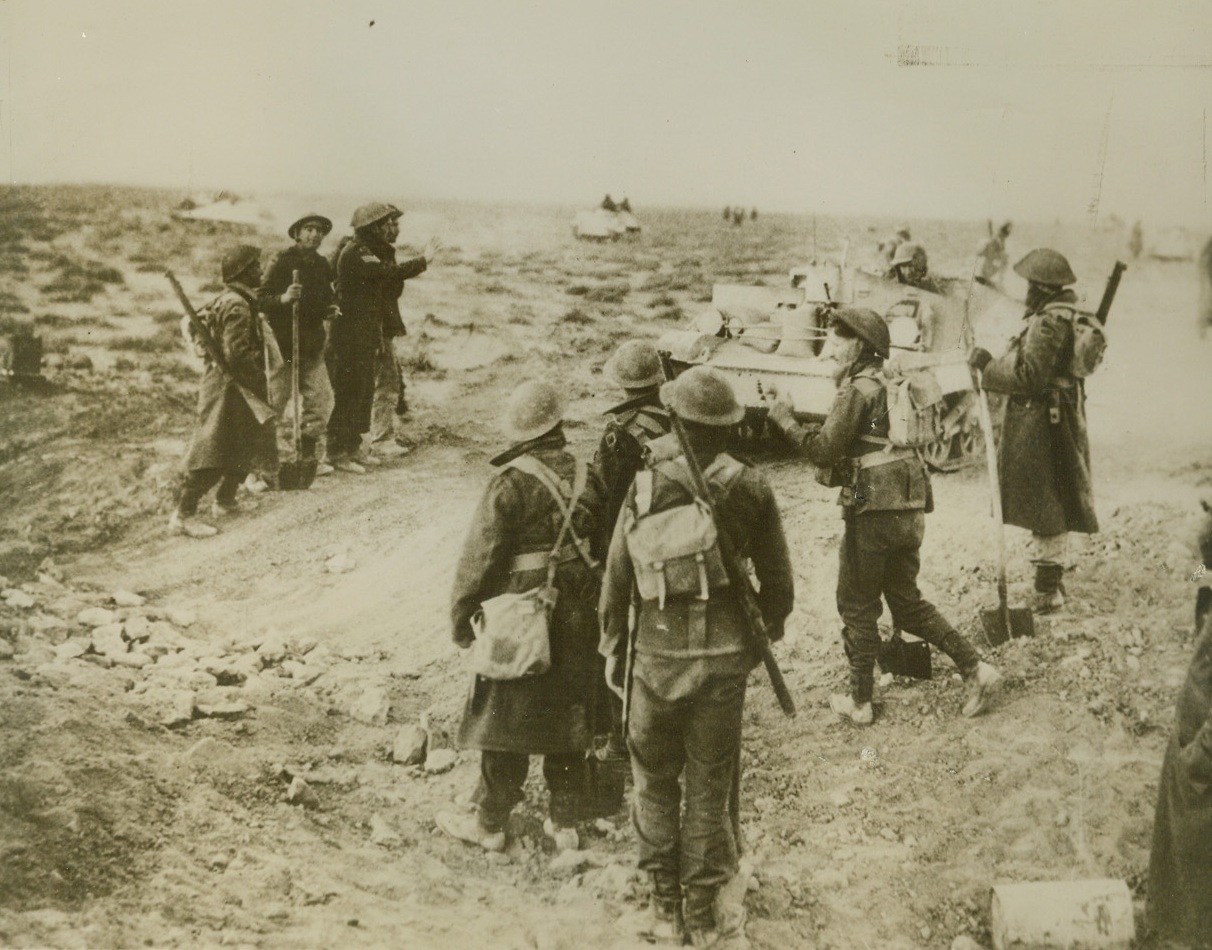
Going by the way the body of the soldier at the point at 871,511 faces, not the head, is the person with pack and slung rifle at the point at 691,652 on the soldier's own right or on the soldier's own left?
on the soldier's own left

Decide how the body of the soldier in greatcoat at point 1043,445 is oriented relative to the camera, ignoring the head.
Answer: to the viewer's left

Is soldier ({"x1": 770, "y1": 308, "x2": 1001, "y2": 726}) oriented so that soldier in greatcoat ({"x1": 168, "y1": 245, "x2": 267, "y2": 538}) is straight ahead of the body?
yes

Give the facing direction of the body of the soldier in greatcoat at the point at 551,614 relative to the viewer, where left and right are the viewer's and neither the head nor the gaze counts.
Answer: facing away from the viewer and to the left of the viewer

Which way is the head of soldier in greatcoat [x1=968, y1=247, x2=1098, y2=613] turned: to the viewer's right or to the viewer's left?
to the viewer's left

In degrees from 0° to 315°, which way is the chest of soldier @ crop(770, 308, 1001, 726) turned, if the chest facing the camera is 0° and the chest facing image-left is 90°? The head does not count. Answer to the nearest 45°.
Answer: approximately 90°

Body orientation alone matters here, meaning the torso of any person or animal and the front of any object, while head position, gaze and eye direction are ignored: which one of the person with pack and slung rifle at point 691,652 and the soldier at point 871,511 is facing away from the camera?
the person with pack and slung rifle

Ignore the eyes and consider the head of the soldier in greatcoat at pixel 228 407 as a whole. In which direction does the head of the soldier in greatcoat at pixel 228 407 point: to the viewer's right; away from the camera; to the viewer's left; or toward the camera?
to the viewer's right

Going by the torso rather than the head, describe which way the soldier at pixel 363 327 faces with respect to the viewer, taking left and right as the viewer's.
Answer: facing to the right of the viewer

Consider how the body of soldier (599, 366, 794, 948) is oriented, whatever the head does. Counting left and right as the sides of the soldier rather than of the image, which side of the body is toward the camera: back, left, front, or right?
back
